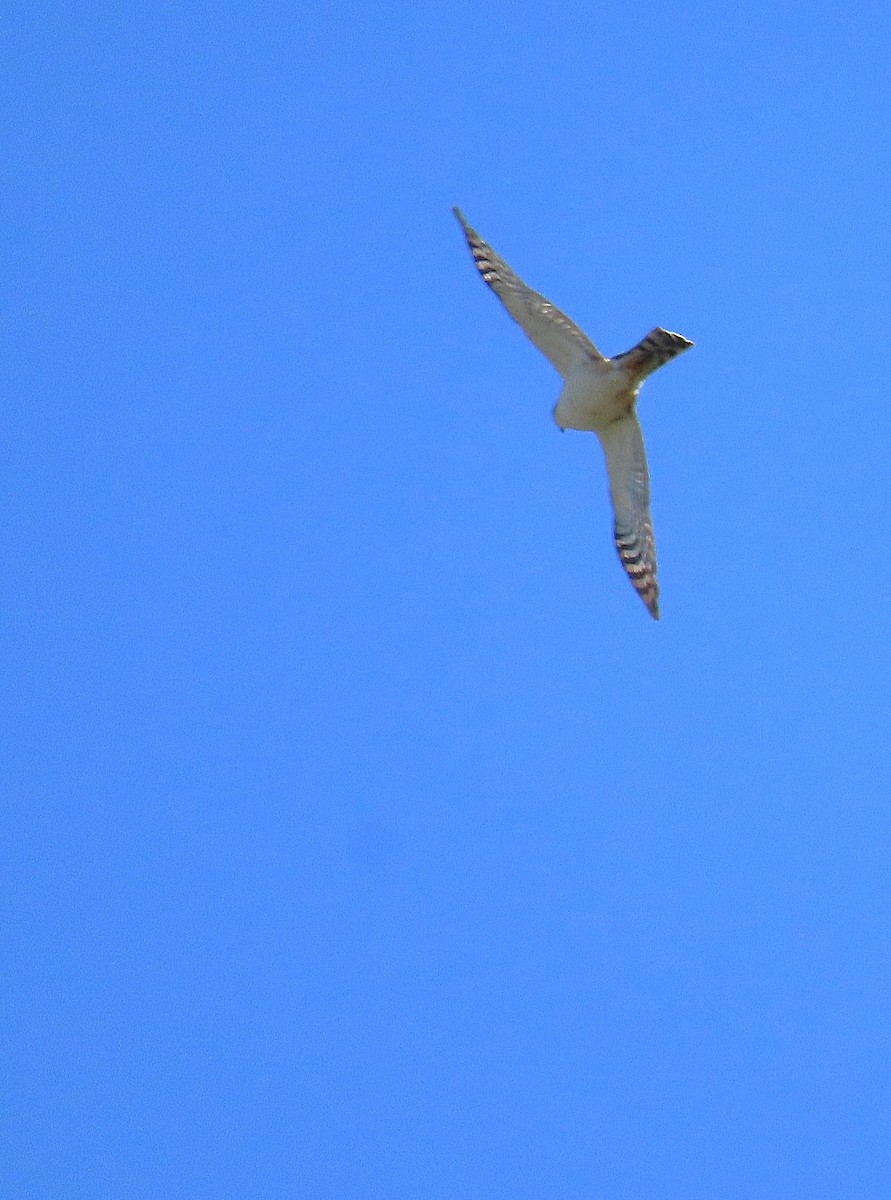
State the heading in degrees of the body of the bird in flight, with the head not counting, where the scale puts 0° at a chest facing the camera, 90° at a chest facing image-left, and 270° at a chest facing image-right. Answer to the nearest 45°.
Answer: approximately 90°
